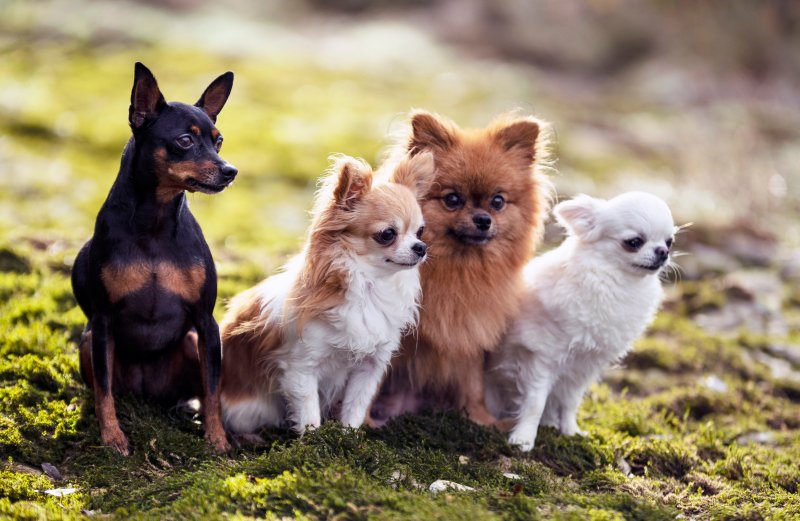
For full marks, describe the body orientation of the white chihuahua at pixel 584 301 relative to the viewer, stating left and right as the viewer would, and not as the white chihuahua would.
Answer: facing the viewer and to the right of the viewer

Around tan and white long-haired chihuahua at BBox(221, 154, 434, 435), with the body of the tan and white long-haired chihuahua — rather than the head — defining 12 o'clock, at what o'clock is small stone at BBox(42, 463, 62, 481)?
The small stone is roughly at 4 o'clock from the tan and white long-haired chihuahua.

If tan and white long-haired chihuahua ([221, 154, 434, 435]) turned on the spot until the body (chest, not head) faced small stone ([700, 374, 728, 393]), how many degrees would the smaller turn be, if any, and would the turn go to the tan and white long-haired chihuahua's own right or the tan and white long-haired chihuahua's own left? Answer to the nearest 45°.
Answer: approximately 90° to the tan and white long-haired chihuahua's own left

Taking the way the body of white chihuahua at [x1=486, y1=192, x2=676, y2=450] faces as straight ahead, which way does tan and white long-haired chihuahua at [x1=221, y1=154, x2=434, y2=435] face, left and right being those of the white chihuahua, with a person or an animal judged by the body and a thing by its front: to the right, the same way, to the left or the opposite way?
the same way

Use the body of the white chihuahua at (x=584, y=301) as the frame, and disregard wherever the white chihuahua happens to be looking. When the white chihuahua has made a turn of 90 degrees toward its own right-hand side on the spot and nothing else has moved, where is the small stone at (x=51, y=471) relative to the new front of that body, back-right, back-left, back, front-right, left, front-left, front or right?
front

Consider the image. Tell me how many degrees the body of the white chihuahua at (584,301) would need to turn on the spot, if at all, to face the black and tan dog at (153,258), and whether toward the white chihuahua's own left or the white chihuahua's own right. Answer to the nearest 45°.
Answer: approximately 90° to the white chihuahua's own right

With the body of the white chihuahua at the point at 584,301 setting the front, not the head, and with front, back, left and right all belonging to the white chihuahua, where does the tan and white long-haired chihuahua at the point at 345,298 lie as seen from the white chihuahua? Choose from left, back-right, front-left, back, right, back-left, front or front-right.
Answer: right

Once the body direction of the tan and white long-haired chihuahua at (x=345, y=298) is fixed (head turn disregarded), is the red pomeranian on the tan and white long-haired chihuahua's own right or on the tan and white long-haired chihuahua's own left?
on the tan and white long-haired chihuahua's own left

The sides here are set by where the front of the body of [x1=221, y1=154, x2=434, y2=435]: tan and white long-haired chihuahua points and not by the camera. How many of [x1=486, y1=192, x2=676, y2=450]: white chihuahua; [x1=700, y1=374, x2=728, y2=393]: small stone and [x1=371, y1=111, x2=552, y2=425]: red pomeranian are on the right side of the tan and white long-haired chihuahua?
0

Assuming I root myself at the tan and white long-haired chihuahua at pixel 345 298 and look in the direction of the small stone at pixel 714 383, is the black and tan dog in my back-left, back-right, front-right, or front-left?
back-left

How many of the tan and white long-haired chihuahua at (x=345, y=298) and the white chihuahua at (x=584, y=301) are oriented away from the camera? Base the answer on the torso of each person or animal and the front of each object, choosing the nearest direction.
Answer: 0

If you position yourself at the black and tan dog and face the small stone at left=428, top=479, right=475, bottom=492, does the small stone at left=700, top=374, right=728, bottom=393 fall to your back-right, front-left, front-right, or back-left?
front-left

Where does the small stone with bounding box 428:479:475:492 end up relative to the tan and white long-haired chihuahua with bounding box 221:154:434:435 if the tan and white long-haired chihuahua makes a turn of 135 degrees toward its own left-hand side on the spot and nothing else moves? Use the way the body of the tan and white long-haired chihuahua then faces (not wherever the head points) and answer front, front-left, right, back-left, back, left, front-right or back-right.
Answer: back-right
